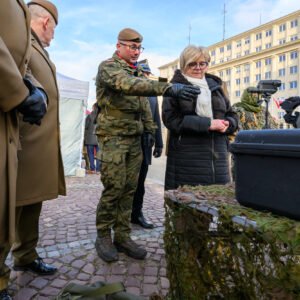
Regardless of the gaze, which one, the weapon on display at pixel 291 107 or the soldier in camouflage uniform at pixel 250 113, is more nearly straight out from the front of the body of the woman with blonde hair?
the weapon on display

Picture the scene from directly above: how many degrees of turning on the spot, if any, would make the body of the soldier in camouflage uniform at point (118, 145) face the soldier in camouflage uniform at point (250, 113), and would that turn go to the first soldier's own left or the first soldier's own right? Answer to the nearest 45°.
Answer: approximately 90° to the first soldier's own left

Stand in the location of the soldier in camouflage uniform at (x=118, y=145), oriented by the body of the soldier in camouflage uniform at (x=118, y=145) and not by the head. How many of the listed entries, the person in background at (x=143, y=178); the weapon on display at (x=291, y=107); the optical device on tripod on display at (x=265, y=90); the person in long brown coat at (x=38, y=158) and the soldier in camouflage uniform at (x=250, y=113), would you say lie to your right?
1

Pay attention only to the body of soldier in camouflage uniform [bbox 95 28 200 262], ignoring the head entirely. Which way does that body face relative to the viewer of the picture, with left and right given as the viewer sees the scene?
facing the viewer and to the right of the viewer

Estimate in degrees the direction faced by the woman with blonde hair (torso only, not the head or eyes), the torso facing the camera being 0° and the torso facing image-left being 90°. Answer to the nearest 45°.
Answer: approximately 315°

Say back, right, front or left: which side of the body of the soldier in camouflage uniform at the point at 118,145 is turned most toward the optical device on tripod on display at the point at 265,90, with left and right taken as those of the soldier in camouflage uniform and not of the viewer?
left

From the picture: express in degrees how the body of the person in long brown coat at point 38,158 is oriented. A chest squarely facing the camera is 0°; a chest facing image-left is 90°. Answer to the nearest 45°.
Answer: approximately 270°

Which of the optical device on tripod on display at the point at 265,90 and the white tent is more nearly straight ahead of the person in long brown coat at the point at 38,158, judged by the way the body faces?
the optical device on tripod on display

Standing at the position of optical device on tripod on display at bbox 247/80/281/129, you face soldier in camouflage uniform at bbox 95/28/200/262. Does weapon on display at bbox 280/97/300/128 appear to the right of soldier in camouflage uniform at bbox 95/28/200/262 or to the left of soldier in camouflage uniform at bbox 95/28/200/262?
left

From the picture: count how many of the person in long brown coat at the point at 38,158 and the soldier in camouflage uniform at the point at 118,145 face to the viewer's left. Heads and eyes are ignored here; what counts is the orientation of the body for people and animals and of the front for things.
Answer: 0

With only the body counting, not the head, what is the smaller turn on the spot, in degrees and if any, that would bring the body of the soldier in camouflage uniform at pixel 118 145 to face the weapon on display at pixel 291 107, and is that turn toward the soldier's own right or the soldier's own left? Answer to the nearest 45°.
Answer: approximately 45° to the soldier's own left

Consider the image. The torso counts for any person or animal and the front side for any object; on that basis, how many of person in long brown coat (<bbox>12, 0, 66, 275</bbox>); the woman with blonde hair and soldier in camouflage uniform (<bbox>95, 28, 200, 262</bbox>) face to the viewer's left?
0

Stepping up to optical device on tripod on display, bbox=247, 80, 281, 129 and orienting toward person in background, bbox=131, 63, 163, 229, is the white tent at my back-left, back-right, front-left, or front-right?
front-right

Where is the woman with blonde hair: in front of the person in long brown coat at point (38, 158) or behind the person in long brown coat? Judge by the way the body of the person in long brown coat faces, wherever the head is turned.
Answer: in front
